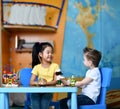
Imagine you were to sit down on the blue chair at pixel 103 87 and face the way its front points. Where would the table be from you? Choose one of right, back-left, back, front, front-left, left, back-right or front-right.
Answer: front-left

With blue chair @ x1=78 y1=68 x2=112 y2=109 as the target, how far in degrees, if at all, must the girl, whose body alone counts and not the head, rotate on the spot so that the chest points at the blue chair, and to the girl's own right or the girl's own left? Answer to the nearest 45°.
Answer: approximately 45° to the girl's own left

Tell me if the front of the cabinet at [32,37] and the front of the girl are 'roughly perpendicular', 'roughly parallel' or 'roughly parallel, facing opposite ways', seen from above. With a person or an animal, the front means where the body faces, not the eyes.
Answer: roughly parallel

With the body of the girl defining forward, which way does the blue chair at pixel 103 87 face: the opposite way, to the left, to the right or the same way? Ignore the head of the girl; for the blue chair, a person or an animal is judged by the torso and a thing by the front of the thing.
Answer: to the right

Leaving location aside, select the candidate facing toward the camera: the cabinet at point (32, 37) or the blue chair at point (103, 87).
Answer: the cabinet

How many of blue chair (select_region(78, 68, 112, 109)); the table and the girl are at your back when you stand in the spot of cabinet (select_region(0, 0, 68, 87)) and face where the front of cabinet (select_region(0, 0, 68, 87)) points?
0

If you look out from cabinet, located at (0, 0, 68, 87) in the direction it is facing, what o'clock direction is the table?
The table is roughly at 12 o'clock from the cabinet.

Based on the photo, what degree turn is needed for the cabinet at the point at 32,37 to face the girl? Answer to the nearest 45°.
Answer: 0° — it already faces them

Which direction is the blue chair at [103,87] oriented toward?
to the viewer's left

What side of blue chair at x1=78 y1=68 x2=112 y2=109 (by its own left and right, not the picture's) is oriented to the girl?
front

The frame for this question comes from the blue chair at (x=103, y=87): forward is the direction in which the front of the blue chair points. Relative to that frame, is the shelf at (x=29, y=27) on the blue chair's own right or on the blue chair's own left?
on the blue chair's own right

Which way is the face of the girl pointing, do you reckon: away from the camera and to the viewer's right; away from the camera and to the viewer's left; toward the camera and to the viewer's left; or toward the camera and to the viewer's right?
toward the camera and to the viewer's right

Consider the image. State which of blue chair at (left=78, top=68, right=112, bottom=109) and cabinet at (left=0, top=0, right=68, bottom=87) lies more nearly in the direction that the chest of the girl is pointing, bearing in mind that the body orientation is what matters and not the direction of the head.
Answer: the blue chair

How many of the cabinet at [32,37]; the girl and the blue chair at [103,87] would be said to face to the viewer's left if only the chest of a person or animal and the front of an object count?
1

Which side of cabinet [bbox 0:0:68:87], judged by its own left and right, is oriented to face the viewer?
front
